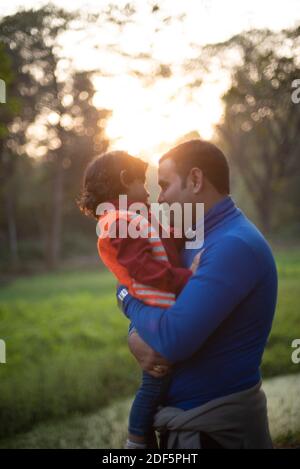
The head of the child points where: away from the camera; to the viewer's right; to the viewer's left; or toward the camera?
to the viewer's right

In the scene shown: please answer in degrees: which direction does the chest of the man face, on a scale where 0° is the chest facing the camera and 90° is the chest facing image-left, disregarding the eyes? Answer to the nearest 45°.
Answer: approximately 90°

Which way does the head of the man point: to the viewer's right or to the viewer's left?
to the viewer's left
